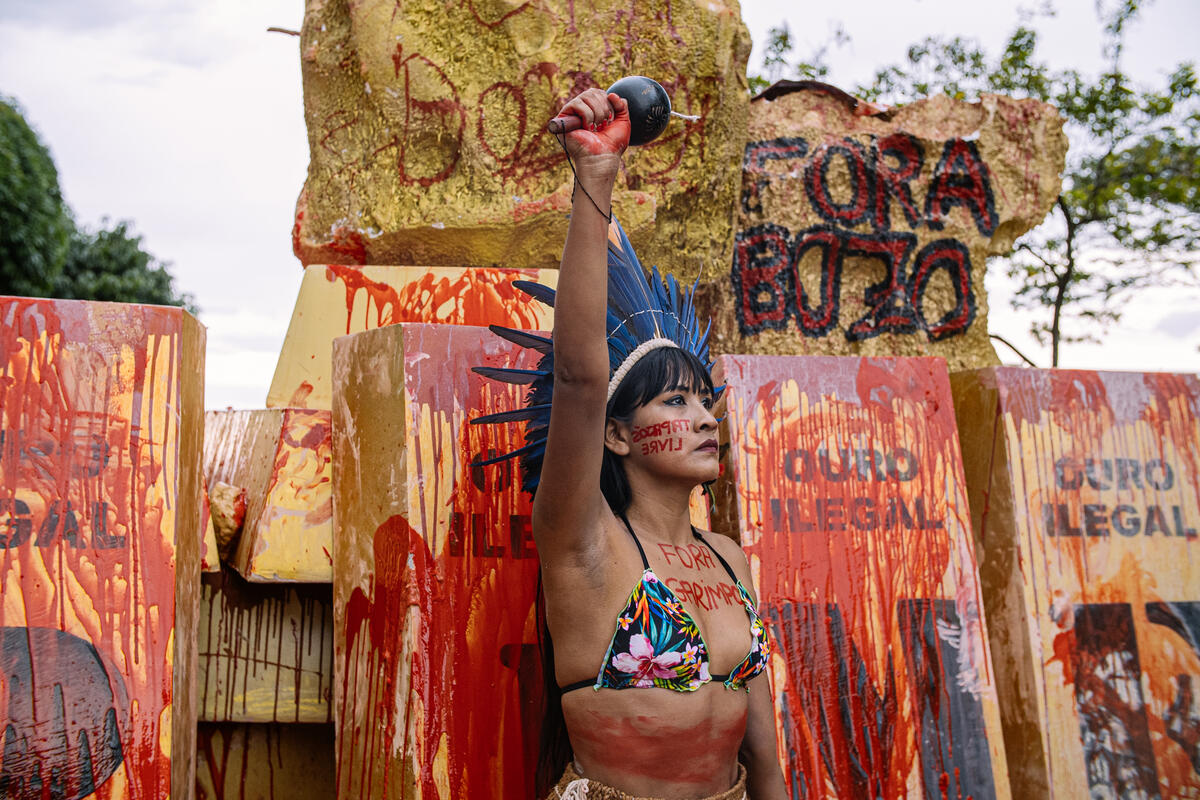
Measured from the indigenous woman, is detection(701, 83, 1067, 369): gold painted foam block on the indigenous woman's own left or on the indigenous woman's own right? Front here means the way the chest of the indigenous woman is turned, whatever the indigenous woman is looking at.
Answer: on the indigenous woman's own left

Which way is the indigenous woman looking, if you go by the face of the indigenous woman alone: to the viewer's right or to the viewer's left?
to the viewer's right

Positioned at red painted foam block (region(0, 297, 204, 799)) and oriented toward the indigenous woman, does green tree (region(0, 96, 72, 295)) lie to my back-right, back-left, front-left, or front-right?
back-left

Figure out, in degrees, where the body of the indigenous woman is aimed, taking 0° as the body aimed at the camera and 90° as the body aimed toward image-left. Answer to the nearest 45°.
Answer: approximately 315°

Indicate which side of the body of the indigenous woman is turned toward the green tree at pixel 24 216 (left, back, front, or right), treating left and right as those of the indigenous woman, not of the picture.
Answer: back

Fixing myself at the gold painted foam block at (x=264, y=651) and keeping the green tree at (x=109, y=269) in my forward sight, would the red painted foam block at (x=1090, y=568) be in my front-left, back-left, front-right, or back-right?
back-right

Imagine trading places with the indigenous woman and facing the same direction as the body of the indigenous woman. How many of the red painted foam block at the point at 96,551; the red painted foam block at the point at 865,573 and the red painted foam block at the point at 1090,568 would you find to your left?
2

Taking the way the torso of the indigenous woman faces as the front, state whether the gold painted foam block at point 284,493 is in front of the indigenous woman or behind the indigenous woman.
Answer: behind

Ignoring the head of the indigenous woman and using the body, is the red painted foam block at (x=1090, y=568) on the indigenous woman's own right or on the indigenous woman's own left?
on the indigenous woman's own left

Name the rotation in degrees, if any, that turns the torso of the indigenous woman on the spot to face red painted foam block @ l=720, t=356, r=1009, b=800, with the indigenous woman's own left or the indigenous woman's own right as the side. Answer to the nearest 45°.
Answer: approximately 90° to the indigenous woman's own left

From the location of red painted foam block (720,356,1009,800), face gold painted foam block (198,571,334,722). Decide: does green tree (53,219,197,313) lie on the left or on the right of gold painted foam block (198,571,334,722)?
right
